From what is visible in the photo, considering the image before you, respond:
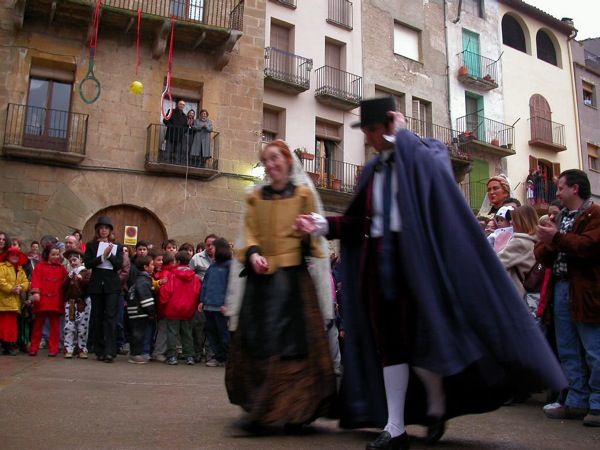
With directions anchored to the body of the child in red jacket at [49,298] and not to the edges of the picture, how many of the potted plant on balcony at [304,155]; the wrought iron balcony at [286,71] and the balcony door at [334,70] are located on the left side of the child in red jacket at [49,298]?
3

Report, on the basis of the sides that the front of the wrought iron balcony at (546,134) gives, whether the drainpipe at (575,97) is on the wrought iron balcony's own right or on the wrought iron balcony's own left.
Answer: on the wrought iron balcony's own left

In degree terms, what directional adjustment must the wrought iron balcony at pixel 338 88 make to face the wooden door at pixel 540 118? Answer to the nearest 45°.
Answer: approximately 90° to its left

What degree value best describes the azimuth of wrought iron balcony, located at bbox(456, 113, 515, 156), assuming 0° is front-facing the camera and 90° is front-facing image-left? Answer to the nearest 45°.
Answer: approximately 315°

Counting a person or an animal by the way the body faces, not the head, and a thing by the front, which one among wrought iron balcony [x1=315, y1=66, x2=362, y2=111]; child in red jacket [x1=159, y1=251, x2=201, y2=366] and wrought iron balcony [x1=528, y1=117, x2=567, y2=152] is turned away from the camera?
the child in red jacket

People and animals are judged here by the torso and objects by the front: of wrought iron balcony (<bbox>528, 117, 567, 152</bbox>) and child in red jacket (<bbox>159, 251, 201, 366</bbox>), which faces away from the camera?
the child in red jacket

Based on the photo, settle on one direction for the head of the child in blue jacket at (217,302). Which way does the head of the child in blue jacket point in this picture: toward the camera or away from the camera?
away from the camera

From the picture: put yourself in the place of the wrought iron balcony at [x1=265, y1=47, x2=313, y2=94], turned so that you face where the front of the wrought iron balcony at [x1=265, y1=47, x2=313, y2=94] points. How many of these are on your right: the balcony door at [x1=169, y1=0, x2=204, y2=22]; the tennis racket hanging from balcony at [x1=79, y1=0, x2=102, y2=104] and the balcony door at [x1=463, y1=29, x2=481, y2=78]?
2

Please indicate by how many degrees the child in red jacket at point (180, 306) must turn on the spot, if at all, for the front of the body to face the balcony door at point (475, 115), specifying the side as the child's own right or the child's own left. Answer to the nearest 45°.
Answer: approximately 45° to the child's own right

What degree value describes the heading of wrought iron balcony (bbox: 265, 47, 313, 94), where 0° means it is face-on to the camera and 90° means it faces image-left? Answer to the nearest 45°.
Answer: approximately 315°

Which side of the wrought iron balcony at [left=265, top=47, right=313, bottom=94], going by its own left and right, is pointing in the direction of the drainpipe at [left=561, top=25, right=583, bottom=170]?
left

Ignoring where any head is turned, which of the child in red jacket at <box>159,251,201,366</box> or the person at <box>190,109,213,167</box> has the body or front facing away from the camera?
the child in red jacket
